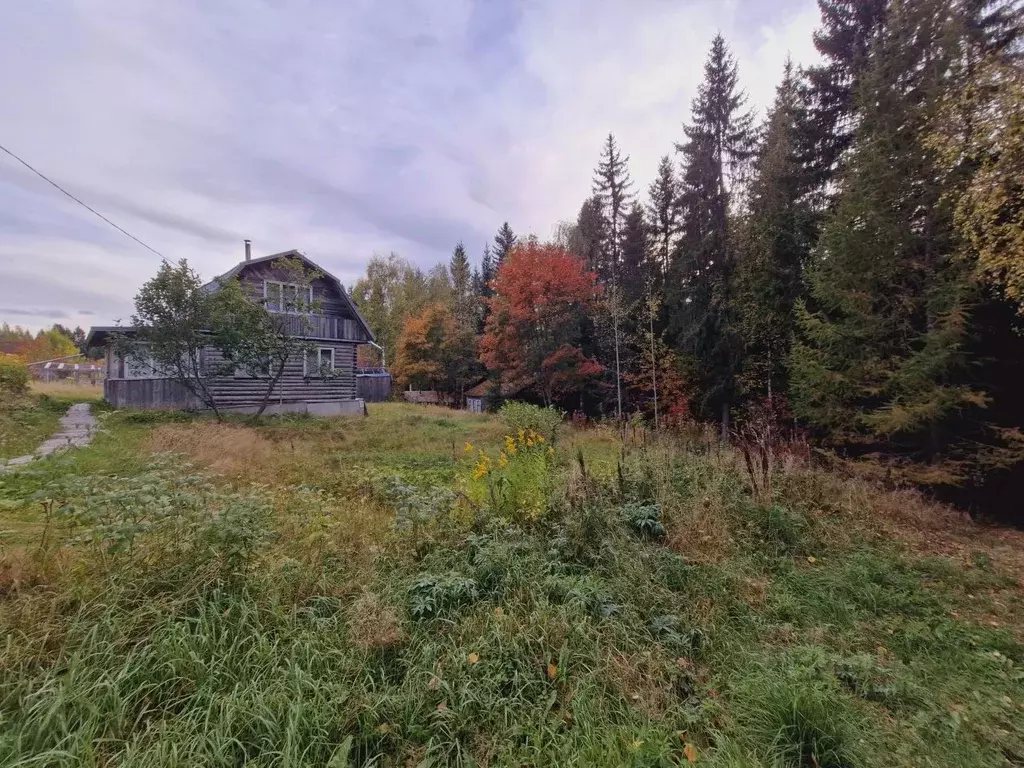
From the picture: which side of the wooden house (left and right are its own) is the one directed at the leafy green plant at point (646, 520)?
front

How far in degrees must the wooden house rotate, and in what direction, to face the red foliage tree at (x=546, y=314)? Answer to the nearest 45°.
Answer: approximately 45° to its left

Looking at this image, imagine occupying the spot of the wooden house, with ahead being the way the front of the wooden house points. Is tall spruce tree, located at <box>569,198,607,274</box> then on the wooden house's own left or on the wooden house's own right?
on the wooden house's own left

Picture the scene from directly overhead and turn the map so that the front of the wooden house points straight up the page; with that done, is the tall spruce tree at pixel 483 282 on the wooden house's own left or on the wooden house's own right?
on the wooden house's own left

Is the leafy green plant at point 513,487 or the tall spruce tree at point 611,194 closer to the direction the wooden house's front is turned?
the leafy green plant

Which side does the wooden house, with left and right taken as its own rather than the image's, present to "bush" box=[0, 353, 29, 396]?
right

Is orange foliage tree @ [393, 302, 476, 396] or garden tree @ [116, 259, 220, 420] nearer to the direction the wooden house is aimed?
the garden tree

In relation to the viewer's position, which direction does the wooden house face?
facing the viewer

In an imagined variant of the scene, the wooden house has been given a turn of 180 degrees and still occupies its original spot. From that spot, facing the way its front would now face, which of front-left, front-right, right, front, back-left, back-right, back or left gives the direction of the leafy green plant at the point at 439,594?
back

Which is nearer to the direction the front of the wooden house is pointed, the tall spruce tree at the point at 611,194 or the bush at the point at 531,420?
the bush

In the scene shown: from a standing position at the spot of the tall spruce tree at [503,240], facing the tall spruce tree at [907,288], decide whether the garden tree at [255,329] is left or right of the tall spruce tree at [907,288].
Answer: right

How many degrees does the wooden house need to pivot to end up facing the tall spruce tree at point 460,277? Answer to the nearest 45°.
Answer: approximately 135° to its left

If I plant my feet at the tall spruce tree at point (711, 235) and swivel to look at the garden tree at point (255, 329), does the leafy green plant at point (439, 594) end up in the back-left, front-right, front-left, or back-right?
front-left

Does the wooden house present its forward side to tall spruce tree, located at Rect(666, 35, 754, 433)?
no

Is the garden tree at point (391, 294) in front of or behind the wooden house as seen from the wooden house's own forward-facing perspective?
behind

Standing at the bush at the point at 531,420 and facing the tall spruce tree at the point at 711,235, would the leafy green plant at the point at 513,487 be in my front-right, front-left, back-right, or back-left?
back-right

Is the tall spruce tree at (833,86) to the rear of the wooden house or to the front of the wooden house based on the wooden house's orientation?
to the front

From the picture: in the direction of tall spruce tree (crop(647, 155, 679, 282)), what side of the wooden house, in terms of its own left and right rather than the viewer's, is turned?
left
